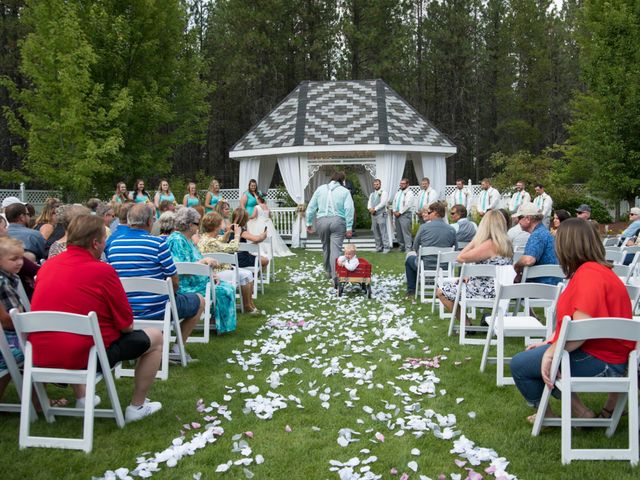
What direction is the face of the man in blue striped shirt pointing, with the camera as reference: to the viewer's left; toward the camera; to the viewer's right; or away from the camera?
away from the camera

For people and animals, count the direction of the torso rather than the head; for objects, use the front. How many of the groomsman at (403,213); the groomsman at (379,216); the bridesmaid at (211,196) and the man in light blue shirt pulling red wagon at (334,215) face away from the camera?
1

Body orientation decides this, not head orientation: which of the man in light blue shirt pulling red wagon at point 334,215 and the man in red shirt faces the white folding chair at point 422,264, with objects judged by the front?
the man in red shirt

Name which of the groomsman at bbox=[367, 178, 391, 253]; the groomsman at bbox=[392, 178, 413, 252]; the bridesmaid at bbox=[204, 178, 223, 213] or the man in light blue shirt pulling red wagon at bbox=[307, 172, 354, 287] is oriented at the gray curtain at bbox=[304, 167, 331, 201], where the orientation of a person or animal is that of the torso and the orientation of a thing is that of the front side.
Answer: the man in light blue shirt pulling red wagon

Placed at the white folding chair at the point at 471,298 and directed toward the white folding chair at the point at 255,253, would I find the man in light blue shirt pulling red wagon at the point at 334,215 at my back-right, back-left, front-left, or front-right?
front-right

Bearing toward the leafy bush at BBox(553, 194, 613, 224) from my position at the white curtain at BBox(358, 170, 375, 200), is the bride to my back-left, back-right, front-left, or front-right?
back-right

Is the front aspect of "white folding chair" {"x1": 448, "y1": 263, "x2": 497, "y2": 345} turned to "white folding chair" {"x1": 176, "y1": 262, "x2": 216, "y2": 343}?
no

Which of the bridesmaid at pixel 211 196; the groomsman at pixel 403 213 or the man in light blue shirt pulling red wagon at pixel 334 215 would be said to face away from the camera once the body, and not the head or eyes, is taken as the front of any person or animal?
the man in light blue shirt pulling red wagon

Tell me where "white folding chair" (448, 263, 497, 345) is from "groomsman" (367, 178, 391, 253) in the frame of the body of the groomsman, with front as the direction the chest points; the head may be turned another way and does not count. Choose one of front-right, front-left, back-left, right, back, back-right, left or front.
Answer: front-left

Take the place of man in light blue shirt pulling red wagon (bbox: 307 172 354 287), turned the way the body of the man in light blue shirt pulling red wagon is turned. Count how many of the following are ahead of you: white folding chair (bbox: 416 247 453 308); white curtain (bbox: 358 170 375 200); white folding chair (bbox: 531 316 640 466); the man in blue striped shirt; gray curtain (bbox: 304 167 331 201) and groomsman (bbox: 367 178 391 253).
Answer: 3

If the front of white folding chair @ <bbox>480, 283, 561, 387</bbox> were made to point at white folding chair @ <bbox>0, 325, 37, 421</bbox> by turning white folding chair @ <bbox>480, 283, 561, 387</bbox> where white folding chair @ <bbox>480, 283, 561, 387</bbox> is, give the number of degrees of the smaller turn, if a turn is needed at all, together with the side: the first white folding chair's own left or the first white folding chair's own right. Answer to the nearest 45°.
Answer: approximately 90° to the first white folding chair's own left

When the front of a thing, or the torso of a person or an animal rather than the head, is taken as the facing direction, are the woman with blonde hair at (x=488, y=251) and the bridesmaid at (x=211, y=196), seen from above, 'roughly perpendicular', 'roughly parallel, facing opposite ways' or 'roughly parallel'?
roughly parallel, facing opposite ways

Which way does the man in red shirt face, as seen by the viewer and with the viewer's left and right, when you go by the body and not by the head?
facing away from the viewer and to the right of the viewer

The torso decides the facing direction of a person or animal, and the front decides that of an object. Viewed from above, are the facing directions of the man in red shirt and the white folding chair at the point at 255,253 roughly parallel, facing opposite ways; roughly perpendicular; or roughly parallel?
roughly parallel

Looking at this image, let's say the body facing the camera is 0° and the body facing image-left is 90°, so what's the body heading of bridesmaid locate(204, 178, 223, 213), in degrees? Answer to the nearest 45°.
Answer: approximately 315°

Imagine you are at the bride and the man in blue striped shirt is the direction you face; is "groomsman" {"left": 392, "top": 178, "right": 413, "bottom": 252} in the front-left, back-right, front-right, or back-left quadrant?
back-left

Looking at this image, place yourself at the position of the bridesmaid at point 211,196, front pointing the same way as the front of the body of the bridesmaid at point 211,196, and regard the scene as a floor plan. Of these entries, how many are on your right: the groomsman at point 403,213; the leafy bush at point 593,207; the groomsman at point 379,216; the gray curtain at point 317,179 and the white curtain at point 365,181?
0

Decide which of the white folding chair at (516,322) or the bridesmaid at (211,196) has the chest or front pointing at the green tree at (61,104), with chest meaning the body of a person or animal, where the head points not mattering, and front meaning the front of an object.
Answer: the white folding chair

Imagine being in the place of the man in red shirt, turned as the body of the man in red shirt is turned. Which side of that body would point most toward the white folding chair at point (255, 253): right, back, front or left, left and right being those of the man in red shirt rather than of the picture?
front

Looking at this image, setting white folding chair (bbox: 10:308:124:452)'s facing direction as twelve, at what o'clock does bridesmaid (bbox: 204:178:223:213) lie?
The bridesmaid is roughly at 11 o'clock from the white folding chair.

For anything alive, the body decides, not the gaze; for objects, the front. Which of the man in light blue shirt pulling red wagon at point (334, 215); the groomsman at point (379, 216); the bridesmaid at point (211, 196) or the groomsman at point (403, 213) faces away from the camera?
the man in light blue shirt pulling red wagon

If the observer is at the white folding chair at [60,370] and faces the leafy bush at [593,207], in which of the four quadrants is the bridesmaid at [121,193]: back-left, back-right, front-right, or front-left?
front-left

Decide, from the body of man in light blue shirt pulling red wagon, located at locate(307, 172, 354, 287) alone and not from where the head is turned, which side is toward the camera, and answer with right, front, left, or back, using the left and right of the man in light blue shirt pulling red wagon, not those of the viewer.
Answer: back
